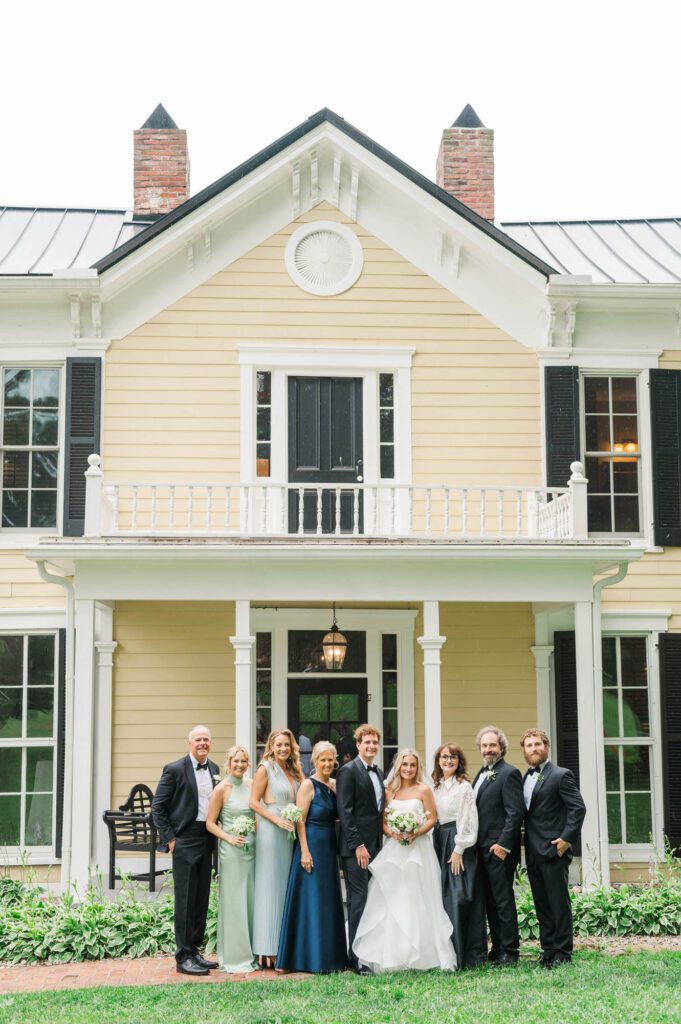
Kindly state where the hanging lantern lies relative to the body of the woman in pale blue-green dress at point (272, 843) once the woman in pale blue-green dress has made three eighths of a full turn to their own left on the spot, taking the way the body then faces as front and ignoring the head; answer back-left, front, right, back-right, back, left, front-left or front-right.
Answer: front

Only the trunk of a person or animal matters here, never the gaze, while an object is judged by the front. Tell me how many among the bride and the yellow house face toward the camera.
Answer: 2

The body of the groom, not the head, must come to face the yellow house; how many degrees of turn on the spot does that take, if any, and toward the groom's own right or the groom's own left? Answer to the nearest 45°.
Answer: approximately 135° to the groom's own left

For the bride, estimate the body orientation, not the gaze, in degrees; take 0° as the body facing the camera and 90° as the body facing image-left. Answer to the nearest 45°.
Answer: approximately 0°

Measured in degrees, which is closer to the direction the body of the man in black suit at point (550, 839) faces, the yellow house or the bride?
the bride
